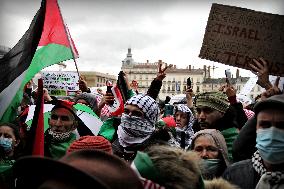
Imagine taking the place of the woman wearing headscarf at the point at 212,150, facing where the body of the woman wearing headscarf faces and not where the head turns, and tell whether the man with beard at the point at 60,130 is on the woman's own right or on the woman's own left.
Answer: on the woman's own right

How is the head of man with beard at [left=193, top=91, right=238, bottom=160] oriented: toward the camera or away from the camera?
toward the camera

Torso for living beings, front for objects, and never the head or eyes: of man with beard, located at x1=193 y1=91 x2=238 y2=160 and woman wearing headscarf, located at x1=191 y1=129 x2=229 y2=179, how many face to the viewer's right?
0

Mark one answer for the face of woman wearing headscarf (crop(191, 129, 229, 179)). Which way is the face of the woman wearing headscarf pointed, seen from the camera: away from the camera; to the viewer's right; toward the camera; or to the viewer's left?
toward the camera

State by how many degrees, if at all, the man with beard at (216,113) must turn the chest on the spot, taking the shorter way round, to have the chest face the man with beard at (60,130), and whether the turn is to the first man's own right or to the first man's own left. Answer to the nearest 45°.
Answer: approximately 45° to the first man's own right

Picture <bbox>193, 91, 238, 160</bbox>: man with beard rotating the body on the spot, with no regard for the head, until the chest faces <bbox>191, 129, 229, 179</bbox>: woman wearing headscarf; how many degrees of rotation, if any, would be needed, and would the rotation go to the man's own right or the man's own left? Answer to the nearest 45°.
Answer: approximately 45° to the man's own left

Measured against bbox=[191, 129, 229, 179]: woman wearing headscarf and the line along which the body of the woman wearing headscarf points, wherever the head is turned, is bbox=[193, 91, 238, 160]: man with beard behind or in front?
behind

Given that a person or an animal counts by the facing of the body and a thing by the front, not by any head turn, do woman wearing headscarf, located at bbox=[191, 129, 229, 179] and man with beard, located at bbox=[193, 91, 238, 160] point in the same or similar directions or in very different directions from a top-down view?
same or similar directions

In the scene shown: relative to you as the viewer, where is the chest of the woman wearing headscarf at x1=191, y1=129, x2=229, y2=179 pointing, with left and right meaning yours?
facing the viewer and to the left of the viewer
